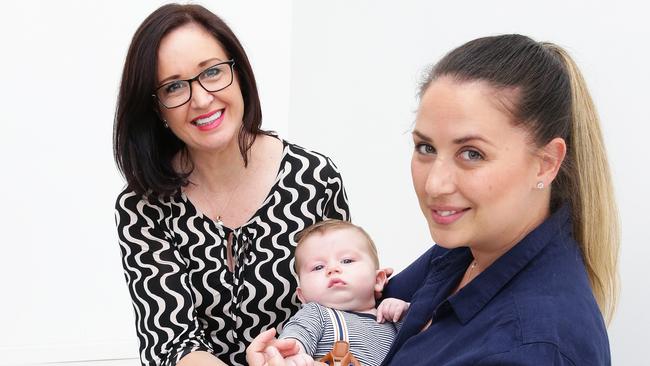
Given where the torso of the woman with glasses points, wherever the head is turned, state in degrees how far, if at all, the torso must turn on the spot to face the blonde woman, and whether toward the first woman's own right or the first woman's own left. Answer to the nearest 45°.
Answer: approximately 45° to the first woman's own left

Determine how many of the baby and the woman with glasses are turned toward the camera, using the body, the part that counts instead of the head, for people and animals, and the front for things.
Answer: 2

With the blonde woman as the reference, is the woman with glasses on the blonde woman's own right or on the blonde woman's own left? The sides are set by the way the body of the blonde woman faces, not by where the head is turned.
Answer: on the blonde woman's own right

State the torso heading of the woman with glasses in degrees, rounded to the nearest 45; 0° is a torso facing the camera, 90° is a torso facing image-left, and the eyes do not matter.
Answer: approximately 0°

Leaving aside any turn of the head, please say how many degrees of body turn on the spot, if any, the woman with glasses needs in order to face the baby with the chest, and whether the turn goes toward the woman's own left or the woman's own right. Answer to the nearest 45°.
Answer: approximately 45° to the woman's own left

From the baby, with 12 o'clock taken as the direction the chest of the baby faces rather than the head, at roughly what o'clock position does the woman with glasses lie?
The woman with glasses is roughly at 4 o'clock from the baby.
